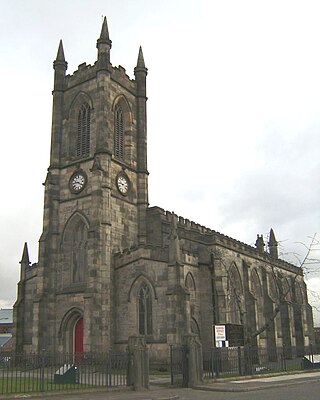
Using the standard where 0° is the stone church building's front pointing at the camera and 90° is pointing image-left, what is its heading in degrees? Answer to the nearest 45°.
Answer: approximately 45°

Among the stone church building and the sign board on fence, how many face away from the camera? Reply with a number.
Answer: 0

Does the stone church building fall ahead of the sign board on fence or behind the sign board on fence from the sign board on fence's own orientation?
behind

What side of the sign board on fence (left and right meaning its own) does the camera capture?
front

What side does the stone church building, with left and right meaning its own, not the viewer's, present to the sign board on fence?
left

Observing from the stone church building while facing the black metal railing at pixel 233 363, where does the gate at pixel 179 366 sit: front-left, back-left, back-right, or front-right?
front-right

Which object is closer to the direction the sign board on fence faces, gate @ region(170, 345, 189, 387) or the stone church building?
the gate

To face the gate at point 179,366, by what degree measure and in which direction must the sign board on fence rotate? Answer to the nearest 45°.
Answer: approximately 45° to its right
